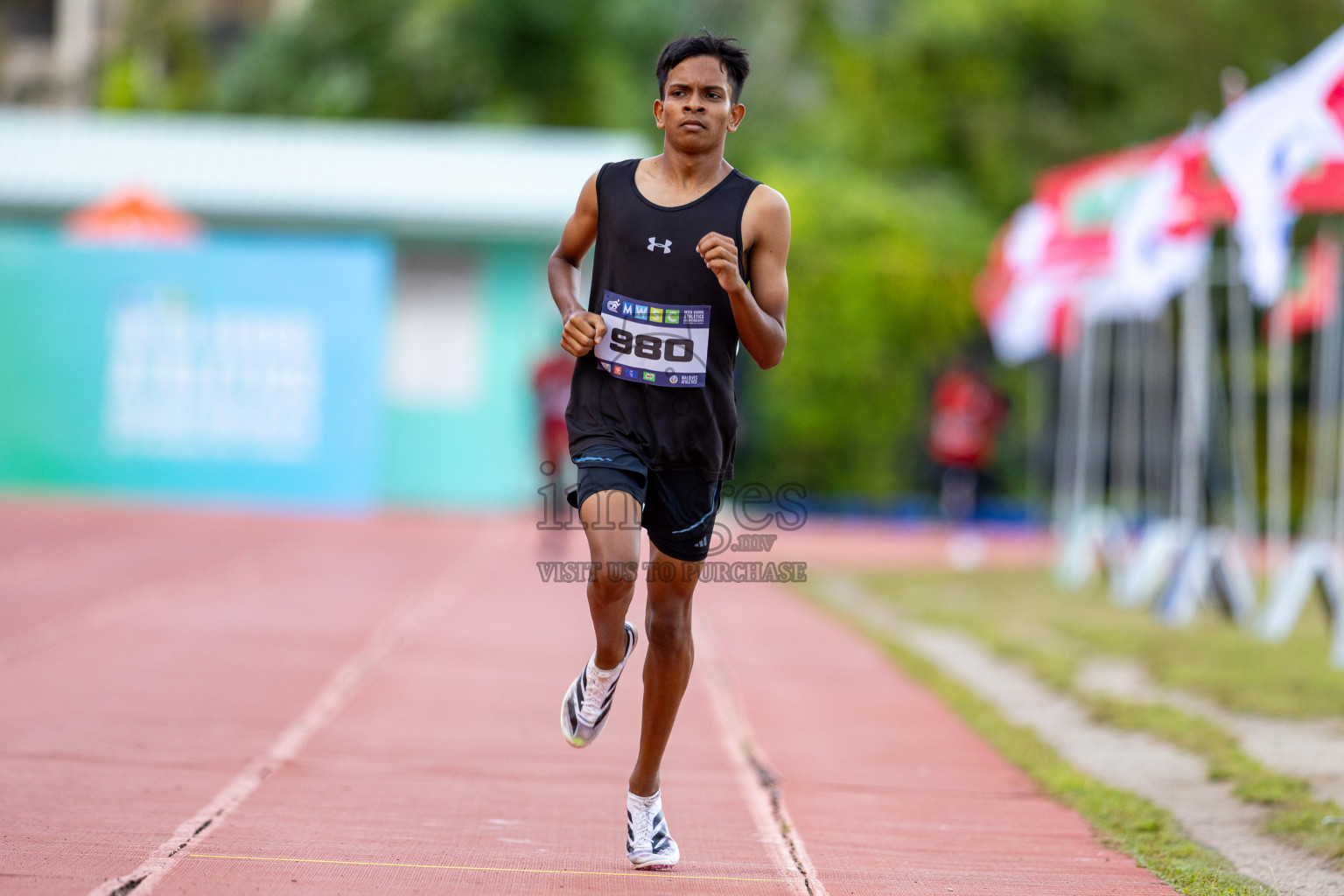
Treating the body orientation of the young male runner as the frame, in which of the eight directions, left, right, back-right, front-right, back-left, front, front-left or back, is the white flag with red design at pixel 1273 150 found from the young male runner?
back-left

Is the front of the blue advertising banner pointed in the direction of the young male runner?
yes

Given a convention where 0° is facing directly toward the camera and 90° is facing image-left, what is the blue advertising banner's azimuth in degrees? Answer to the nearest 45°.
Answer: approximately 0°

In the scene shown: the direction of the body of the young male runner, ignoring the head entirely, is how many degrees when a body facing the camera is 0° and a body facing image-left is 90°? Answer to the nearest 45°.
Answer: approximately 0°

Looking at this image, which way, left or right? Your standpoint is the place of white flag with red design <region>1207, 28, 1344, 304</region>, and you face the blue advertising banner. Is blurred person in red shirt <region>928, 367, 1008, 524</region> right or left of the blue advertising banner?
right

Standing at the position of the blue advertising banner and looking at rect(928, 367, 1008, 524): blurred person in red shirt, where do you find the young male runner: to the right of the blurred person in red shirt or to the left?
right

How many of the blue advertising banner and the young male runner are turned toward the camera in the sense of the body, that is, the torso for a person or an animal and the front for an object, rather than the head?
2

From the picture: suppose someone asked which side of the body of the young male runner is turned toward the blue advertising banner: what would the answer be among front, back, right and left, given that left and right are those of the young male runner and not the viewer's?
back

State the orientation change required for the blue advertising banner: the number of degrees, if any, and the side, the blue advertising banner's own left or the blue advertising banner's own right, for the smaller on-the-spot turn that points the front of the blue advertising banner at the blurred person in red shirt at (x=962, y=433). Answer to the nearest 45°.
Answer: approximately 45° to the blue advertising banner's own left

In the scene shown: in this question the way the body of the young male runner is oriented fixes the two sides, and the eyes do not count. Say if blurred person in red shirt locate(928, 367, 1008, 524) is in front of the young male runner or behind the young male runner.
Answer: behind
